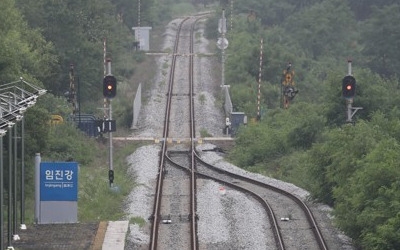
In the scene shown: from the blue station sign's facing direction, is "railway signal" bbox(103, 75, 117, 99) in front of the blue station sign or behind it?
behind

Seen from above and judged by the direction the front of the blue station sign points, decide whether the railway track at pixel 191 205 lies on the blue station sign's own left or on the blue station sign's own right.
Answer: on the blue station sign's own left

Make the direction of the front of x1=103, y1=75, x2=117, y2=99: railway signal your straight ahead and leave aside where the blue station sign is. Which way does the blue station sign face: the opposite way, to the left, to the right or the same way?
the same way

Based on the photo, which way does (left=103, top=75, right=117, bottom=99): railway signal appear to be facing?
toward the camera

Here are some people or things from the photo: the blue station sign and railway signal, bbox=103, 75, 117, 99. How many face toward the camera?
2

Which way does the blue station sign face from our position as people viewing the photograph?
facing the viewer
